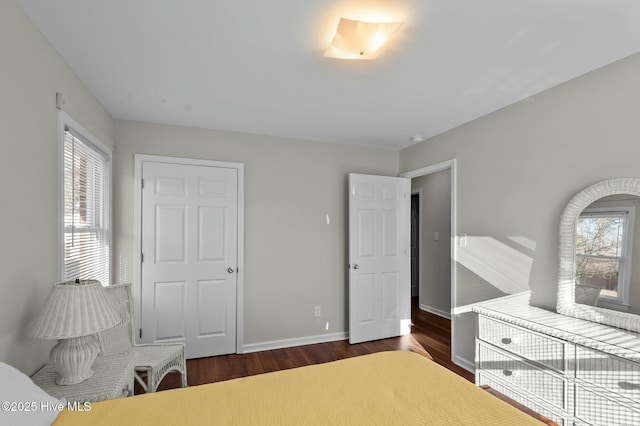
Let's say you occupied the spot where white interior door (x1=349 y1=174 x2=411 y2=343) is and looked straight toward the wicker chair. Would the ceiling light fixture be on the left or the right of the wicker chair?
left

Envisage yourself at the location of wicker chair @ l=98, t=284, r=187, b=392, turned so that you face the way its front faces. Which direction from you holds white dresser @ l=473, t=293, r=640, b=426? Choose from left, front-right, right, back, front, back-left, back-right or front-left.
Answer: front

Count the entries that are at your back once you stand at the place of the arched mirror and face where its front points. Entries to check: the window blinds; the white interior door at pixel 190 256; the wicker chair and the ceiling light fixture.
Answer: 0

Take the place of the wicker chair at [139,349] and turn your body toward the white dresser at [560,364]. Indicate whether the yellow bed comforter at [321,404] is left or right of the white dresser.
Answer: right

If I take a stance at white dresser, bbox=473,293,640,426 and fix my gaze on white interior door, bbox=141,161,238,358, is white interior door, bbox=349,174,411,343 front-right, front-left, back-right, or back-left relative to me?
front-right

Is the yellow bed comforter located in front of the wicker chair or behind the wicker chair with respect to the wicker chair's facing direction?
in front

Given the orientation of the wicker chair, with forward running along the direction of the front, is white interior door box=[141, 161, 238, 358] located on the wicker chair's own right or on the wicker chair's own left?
on the wicker chair's own left

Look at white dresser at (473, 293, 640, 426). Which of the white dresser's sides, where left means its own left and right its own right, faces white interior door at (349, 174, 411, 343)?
right

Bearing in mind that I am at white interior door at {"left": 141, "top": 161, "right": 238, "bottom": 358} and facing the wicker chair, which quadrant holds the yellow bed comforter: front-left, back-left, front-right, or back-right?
front-left

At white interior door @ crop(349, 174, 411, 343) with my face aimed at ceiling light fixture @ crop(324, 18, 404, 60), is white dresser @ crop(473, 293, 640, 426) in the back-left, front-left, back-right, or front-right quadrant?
front-left

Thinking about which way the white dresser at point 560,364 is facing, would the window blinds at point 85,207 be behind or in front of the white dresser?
in front

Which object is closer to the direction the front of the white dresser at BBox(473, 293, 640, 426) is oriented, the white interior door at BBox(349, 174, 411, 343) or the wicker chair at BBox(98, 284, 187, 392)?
the wicker chair

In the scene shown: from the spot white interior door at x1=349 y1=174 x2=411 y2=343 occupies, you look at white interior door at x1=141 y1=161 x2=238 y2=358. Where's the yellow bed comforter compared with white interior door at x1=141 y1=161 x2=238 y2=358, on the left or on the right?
left

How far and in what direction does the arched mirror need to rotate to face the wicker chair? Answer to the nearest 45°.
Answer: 0° — it already faces it

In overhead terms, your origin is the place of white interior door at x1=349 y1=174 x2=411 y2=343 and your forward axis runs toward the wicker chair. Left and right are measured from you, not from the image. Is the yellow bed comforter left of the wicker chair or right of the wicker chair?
left

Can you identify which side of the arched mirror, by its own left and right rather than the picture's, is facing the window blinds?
front
